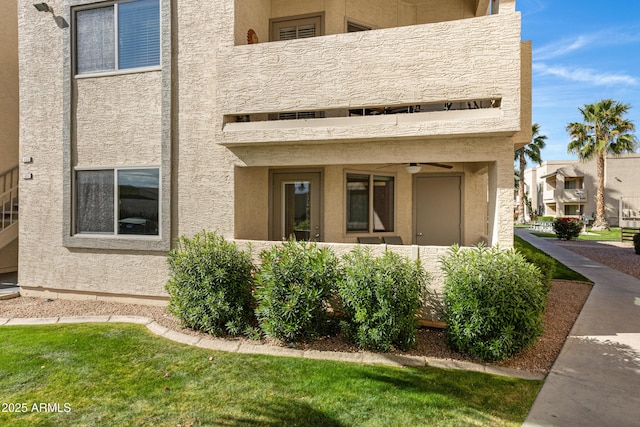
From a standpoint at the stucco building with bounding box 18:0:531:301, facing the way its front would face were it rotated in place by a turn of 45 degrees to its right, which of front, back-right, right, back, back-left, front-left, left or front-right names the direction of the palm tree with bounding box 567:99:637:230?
back

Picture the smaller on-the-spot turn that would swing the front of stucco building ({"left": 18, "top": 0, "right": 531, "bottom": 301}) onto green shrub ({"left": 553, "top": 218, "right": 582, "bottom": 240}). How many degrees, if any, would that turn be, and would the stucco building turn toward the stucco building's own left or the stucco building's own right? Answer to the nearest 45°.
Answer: approximately 135° to the stucco building's own left

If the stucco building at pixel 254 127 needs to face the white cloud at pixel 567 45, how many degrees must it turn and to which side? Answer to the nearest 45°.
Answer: approximately 135° to its left

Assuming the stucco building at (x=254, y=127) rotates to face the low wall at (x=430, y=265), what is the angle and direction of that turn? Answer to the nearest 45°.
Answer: approximately 45° to its left

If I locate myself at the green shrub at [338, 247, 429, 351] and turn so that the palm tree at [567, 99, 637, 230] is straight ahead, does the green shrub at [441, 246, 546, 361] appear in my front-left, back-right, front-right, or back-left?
front-right

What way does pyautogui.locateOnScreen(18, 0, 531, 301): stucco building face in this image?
toward the camera

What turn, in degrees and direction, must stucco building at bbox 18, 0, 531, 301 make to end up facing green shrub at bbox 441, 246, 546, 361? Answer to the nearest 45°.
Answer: approximately 45° to its left

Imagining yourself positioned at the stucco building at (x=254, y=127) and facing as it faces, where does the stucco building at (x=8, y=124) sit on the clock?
the stucco building at (x=8, y=124) is roughly at 4 o'clock from the stucco building at (x=254, y=127).

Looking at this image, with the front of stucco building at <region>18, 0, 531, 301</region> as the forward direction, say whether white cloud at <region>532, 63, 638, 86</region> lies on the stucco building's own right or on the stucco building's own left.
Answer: on the stucco building's own left

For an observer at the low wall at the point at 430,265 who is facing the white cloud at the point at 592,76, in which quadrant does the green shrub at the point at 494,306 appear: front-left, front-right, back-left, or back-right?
back-right
